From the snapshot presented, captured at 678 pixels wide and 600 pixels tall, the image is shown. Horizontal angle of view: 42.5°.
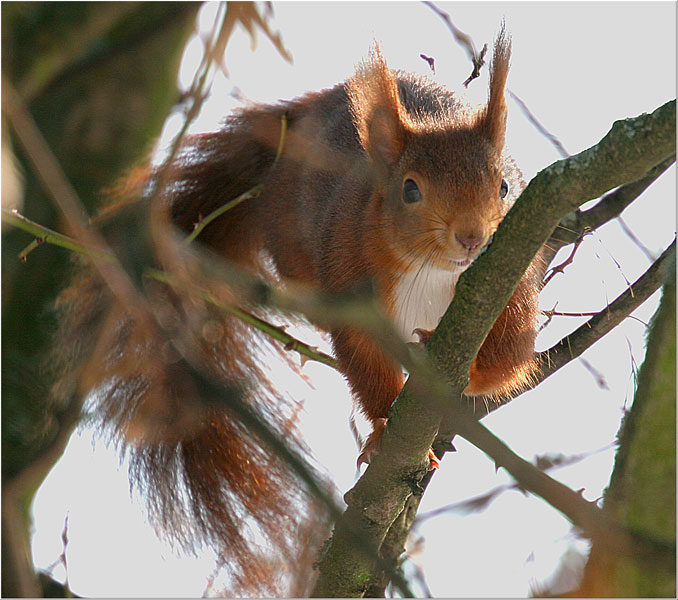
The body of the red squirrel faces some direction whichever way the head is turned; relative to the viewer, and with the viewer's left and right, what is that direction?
facing the viewer and to the right of the viewer

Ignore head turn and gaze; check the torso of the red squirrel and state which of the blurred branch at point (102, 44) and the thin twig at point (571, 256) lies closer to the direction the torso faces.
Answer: the thin twig

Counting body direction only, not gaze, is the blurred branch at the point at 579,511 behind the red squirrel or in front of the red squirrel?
in front

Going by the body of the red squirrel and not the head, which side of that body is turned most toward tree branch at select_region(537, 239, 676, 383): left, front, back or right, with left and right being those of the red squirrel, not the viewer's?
front
